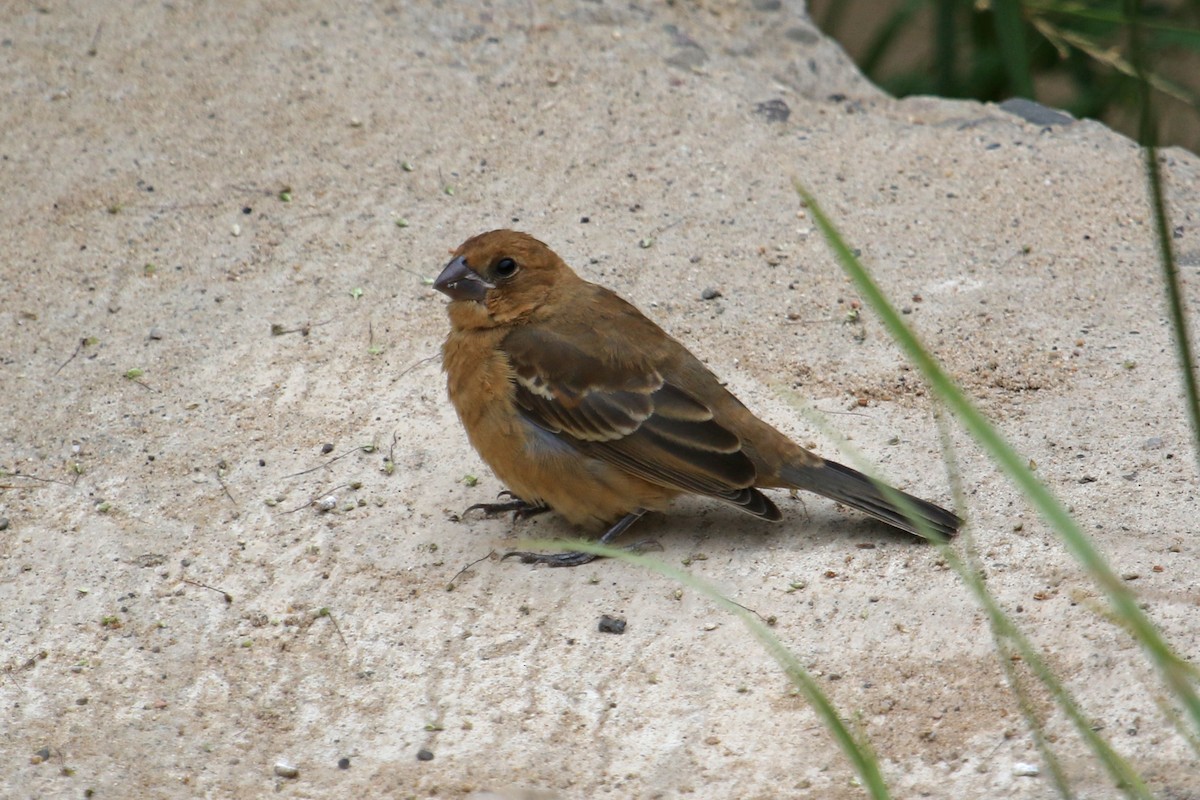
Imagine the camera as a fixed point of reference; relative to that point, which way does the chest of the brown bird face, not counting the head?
to the viewer's left

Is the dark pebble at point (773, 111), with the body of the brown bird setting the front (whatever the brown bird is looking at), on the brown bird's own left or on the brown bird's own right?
on the brown bird's own right

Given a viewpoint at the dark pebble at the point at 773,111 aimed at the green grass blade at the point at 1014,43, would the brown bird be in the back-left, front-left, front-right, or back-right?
back-right

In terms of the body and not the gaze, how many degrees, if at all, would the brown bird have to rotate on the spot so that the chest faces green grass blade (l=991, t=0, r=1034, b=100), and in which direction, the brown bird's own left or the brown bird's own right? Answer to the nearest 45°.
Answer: approximately 135° to the brown bird's own right
